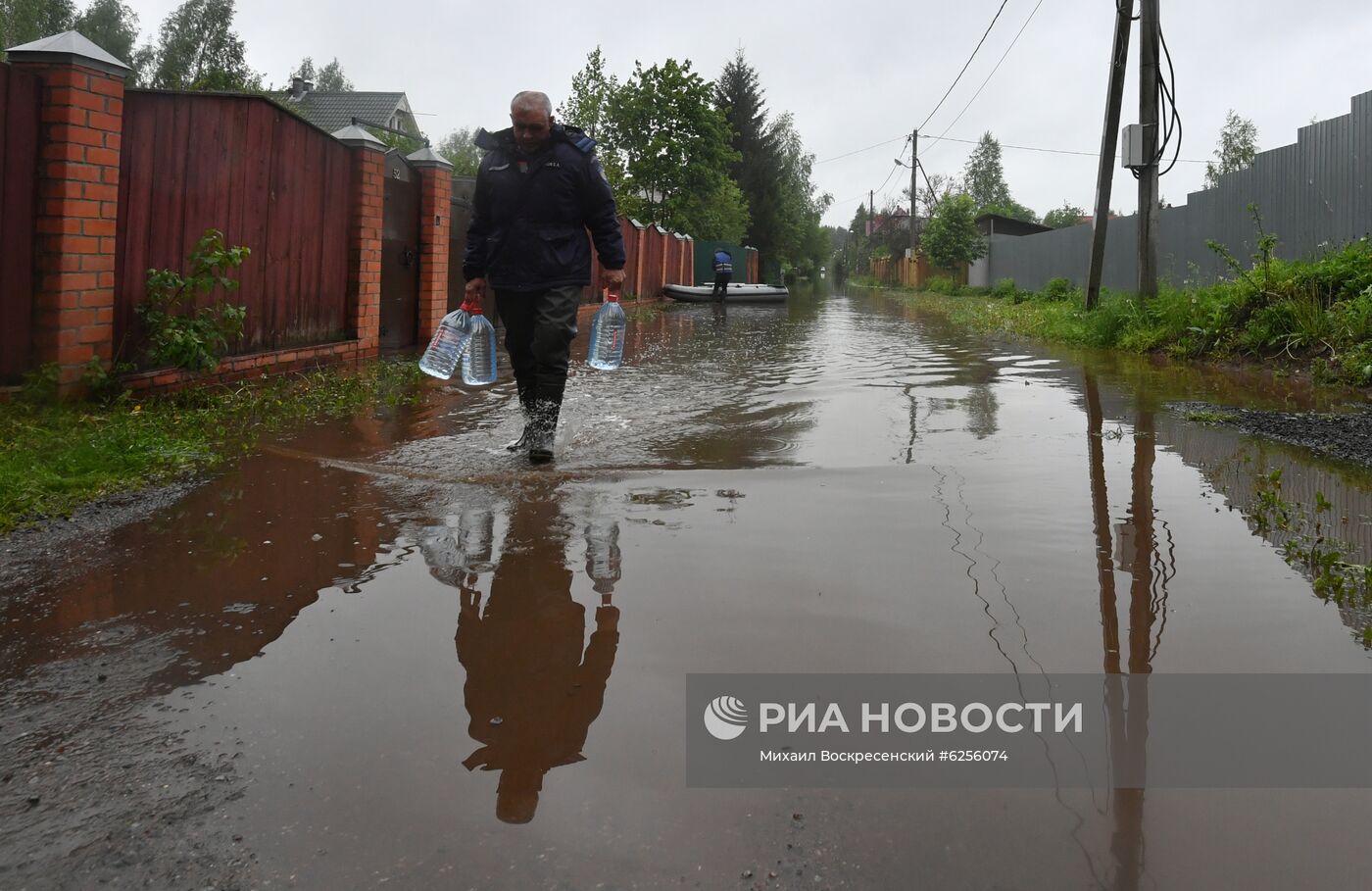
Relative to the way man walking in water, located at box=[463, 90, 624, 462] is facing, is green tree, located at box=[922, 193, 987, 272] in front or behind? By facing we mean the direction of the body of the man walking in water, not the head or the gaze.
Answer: behind

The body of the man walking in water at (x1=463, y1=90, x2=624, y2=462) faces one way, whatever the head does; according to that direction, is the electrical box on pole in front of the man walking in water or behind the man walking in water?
behind

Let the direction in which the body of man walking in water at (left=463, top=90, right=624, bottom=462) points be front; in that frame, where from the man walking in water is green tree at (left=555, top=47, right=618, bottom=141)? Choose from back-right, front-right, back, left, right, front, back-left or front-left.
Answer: back

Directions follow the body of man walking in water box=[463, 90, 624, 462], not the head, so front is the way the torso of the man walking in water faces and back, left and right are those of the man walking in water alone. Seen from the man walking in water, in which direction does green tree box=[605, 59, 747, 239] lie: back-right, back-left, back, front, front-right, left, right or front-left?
back

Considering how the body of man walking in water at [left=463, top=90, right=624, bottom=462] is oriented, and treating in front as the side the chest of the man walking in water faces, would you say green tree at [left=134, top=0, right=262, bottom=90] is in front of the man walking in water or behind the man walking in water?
behind

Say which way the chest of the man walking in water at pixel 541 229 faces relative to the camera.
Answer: toward the camera

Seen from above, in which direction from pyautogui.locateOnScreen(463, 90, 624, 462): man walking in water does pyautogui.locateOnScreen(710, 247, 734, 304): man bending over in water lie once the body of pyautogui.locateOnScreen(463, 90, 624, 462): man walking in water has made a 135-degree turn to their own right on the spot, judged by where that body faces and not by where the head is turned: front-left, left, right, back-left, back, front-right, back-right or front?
front-right

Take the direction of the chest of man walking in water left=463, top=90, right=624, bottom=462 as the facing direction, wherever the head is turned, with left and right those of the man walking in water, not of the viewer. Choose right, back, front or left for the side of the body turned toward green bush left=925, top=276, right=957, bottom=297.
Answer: back
